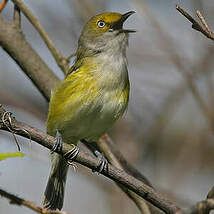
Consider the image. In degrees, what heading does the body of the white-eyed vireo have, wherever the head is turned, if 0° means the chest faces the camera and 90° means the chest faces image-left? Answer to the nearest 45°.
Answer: approximately 315°
